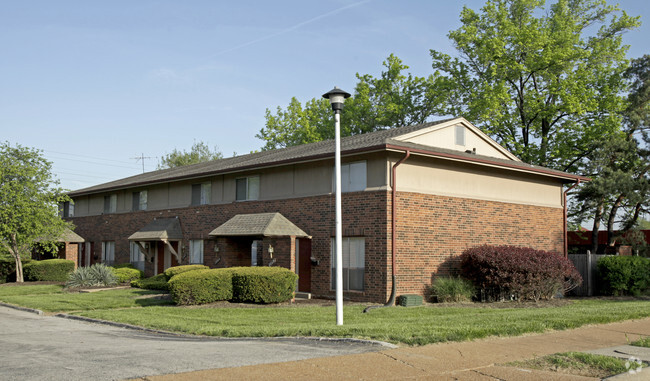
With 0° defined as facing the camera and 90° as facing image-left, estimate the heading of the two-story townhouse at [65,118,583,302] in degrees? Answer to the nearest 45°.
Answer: approximately 45°

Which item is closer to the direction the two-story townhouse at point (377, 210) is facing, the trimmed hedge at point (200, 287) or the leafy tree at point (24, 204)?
the trimmed hedge

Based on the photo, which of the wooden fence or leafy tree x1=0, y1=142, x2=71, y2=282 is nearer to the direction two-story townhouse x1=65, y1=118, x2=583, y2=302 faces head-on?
the leafy tree

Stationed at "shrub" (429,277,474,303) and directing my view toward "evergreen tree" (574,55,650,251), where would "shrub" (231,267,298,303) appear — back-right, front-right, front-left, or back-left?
back-left

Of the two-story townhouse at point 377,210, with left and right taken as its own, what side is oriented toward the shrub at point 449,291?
left

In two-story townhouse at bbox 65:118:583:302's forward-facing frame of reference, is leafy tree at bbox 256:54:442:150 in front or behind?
behind

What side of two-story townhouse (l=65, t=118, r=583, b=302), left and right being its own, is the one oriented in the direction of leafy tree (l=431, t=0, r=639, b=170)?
back

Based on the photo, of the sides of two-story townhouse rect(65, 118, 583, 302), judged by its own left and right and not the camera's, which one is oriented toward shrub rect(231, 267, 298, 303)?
front

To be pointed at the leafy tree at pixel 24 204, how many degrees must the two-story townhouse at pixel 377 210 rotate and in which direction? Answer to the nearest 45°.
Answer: approximately 90° to its right

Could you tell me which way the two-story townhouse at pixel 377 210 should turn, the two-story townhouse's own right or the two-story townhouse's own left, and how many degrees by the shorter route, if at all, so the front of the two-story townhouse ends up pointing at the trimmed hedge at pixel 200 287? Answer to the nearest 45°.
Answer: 0° — it already faces it
